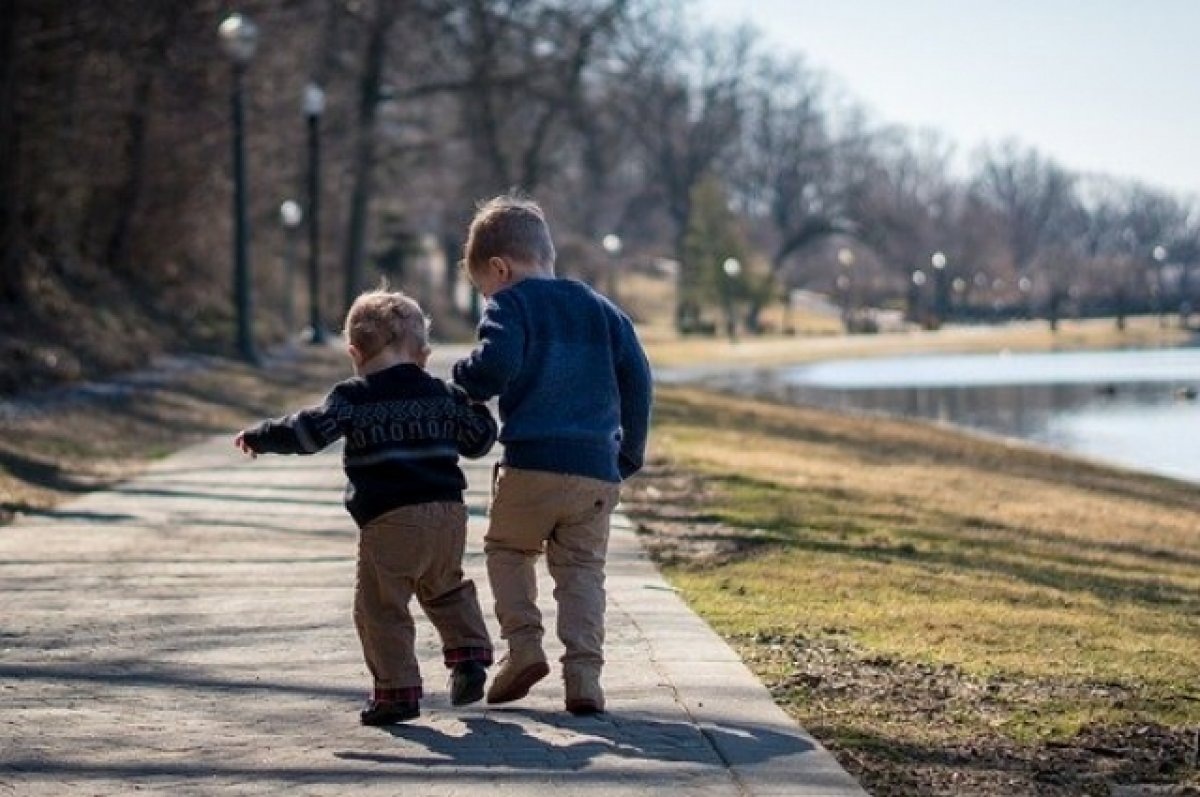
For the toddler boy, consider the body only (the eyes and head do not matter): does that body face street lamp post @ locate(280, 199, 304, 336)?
yes

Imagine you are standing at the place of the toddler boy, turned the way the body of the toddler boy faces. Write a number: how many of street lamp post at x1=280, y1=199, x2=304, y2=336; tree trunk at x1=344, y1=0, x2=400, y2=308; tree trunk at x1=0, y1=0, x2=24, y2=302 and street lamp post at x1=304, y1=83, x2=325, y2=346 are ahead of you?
4

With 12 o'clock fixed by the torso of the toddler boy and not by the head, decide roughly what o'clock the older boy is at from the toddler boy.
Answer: The older boy is roughly at 3 o'clock from the toddler boy.

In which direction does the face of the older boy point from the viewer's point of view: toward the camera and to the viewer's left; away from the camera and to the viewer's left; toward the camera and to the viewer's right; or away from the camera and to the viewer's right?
away from the camera and to the viewer's left

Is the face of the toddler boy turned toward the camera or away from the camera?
away from the camera

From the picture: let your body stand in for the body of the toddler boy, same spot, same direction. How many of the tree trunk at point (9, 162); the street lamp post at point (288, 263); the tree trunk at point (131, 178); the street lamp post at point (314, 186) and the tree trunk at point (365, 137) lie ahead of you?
5

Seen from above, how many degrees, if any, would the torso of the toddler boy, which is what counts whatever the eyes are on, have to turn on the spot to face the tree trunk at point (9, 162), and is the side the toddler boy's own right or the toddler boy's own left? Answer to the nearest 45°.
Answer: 0° — they already face it

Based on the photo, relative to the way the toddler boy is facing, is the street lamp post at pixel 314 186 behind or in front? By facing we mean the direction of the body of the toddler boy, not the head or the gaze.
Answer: in front

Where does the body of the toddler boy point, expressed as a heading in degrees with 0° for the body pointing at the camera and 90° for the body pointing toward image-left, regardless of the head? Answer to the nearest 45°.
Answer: approximately 180°

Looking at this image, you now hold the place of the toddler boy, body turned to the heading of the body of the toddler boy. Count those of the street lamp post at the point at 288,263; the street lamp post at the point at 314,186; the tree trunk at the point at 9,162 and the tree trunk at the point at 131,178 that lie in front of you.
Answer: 4

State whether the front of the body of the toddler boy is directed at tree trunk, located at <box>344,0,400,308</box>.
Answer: yes

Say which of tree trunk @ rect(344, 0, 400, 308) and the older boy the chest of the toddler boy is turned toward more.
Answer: the tree trunk
